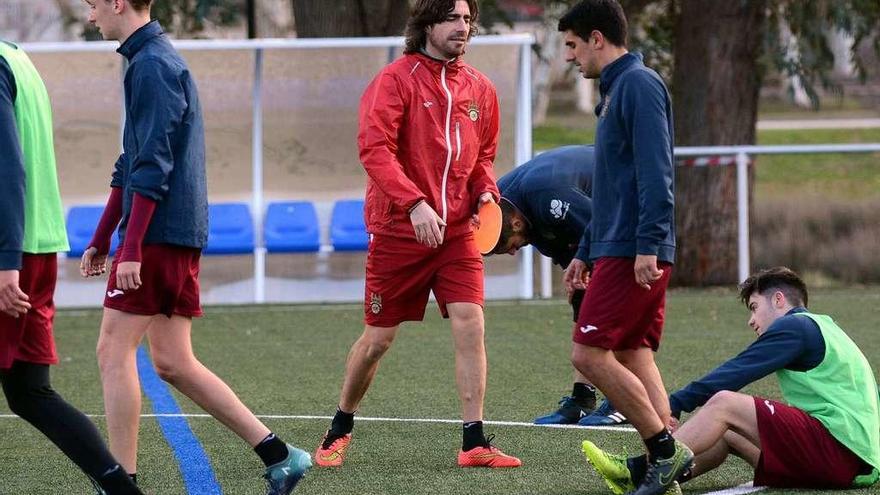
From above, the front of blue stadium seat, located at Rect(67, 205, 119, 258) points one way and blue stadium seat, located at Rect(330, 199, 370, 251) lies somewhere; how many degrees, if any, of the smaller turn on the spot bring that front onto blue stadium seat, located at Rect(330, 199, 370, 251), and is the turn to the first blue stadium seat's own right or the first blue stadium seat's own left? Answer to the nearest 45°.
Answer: approximately 90° to the first blue stadium seat's own left

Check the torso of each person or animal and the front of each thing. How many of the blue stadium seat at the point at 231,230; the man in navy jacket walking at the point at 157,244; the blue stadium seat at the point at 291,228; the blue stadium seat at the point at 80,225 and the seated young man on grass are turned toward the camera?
3

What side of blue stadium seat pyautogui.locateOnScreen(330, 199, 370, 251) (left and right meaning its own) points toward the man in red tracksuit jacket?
front

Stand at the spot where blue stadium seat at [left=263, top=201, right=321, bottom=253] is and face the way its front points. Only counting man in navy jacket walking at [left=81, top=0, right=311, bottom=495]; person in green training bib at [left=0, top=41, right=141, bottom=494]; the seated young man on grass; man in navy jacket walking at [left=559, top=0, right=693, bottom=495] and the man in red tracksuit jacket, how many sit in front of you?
5

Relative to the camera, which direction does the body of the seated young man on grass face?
to the viewer's left

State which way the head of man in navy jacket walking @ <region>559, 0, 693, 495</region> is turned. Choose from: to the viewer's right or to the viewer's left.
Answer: to the viewer's left

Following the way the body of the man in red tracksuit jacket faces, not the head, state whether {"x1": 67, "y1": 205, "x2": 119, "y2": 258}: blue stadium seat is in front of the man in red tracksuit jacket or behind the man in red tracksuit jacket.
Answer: behind

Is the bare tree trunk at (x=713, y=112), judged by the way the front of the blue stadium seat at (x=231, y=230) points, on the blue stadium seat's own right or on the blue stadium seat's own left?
on the blue stadium seat's own left

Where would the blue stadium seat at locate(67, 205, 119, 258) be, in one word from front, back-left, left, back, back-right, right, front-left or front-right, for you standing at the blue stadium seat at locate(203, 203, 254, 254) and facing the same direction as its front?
right

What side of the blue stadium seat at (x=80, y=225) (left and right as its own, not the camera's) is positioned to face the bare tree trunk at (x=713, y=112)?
left

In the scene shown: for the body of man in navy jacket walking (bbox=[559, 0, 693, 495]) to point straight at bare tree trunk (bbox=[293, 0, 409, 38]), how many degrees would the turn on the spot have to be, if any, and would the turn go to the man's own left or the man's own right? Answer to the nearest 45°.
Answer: approximately 90° to the man's own right
